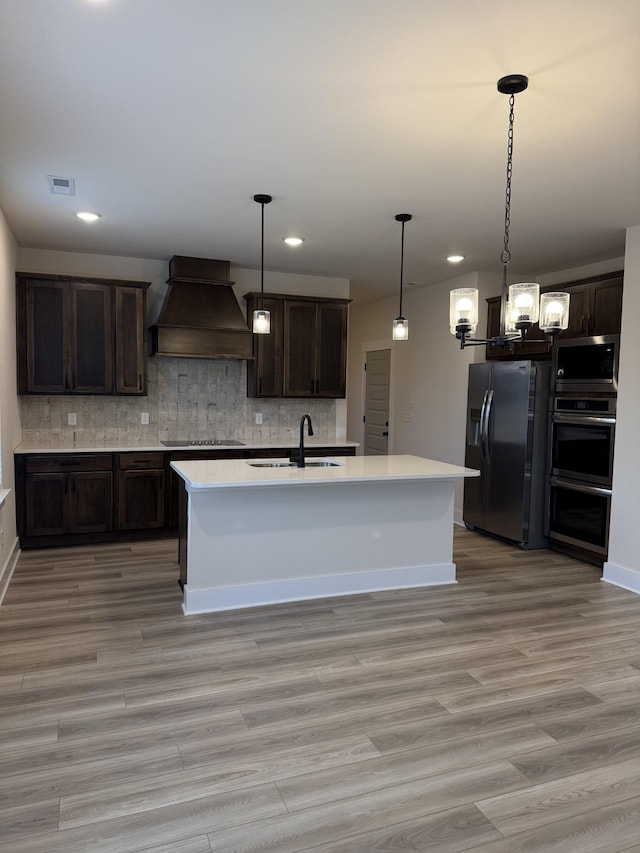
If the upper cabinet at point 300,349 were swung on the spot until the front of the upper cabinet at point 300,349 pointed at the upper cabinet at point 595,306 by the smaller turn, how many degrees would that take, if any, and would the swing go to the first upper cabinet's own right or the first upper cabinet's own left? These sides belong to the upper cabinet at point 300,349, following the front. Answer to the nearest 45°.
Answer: approximately 45° to the first upper cabinet's own left

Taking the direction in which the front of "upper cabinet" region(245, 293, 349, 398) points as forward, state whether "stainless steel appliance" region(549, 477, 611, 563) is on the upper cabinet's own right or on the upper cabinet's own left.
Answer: on the upper cabinet's own left

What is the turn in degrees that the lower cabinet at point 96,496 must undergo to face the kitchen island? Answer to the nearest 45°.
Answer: approximately 45° to its left

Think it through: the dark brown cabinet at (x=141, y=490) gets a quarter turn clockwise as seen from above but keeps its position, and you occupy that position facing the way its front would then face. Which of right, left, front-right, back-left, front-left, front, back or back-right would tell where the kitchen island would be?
back-left

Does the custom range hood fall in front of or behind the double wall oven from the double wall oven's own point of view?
in front

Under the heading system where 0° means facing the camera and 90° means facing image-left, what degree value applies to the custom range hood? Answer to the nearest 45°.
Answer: approximately 0°

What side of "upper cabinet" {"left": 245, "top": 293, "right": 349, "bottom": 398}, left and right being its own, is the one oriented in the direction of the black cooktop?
right

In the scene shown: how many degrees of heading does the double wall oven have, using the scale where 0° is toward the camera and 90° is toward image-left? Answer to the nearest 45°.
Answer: approximately 45°

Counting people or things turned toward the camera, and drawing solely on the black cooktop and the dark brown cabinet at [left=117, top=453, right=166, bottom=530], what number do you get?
2

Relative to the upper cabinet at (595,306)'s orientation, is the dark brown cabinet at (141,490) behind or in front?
in front

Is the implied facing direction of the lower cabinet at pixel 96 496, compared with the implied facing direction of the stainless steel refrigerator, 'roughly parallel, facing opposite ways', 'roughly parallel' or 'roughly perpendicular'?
roughly perpendicular

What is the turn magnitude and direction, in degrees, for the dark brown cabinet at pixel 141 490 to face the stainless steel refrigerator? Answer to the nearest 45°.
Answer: approximately 90° to its left

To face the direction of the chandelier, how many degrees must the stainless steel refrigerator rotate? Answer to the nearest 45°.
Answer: approximately 45° to its left

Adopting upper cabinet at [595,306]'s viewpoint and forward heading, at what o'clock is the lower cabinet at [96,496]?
The lower cabinet is roughly at 1 o'clock from the upper cabinet.

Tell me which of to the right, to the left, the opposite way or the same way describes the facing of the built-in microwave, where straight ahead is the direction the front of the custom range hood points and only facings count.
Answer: to the right

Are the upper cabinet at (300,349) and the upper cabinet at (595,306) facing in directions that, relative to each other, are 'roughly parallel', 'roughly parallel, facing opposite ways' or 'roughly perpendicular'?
roughly perpendicular
